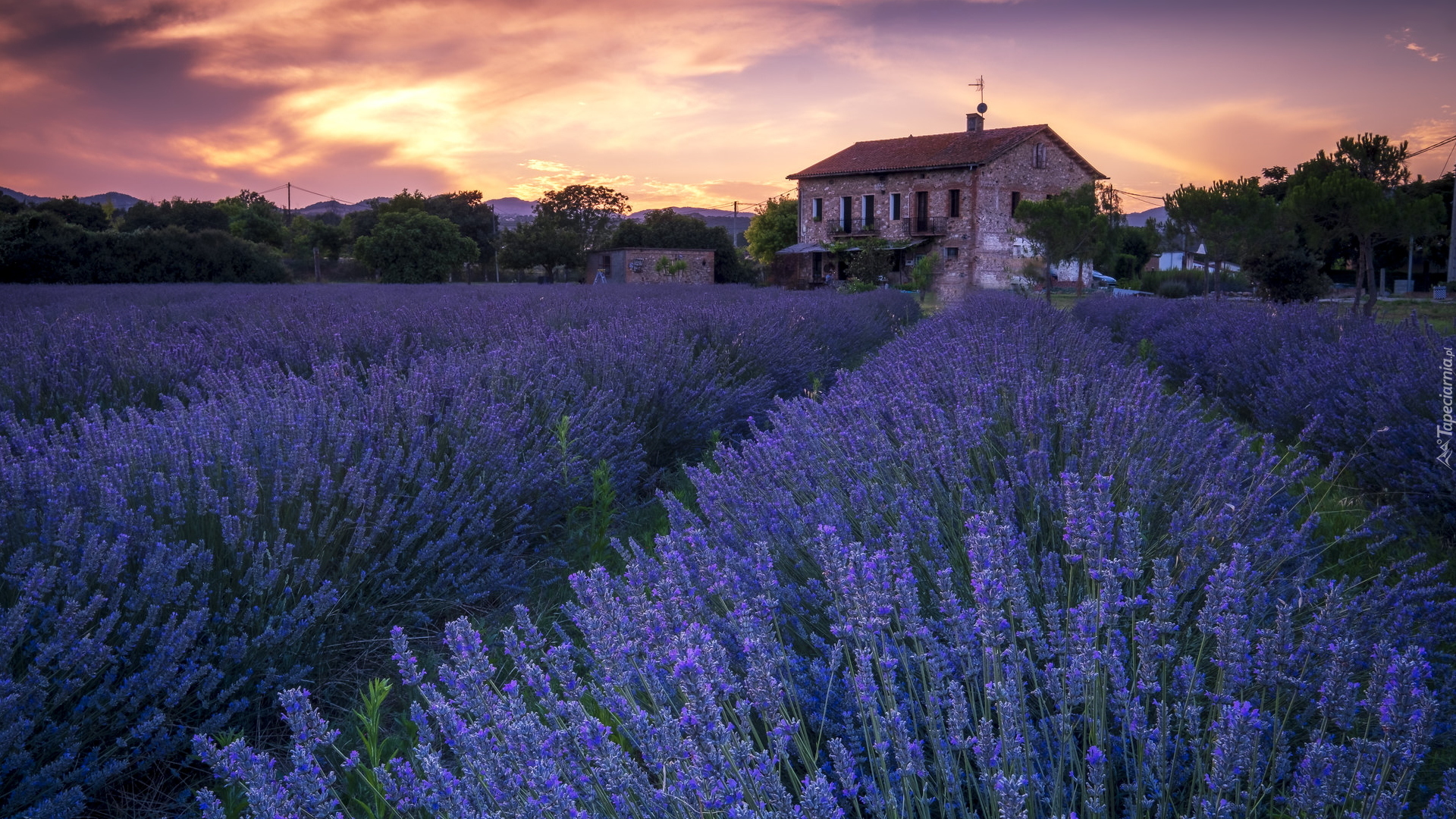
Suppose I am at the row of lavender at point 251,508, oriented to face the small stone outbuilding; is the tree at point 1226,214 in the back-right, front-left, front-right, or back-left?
front-right

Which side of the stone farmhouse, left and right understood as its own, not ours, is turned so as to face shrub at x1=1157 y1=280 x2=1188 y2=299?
left

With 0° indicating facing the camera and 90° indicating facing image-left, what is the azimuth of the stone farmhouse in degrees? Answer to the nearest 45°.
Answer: approximately 45°

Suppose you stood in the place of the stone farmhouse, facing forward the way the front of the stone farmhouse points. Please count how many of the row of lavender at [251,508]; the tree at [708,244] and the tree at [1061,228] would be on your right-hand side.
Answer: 1

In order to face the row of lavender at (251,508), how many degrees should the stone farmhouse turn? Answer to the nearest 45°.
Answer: approximately 45° to its left

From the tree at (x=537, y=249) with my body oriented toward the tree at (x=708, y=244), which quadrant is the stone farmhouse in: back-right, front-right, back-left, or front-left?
front-right

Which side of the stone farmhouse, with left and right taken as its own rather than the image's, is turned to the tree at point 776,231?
right

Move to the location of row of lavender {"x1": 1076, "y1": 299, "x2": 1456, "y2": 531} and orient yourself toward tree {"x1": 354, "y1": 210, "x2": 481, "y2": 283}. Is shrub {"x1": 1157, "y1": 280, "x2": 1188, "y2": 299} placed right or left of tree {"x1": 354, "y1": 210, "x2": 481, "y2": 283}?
right

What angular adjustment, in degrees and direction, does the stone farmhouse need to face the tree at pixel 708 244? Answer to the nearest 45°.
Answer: approximately 90° to its right

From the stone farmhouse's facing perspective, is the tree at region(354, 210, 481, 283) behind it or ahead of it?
ahead
